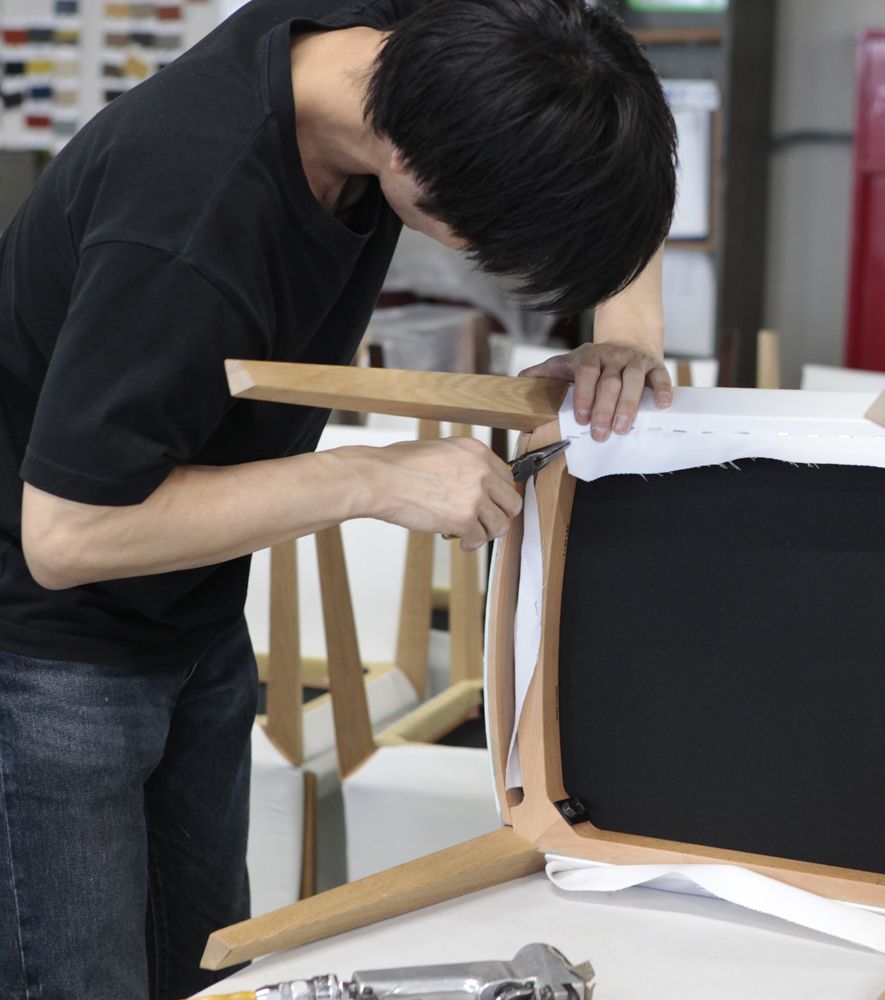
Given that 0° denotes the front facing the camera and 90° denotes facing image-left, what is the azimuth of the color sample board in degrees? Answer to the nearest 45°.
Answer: approximately 0°

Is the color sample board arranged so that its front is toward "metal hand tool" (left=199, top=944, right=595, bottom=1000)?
yes

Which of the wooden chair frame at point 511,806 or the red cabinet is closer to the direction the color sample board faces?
the wooden chair frame

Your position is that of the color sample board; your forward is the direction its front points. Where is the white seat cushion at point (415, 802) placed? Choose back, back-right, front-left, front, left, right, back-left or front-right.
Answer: front

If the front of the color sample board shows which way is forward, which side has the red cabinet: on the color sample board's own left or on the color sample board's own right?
on the color sample board's own left

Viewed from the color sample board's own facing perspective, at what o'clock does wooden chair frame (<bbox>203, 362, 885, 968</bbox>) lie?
The wooden chair frame is roughly at 12 o'clock from the color sample board.

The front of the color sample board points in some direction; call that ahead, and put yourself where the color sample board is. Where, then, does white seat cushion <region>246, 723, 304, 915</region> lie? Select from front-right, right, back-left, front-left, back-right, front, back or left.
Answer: front
